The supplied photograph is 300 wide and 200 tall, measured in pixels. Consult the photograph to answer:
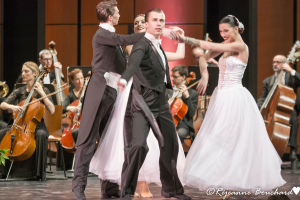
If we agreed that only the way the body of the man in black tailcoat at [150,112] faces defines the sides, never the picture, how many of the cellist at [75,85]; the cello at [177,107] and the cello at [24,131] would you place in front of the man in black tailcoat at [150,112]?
0

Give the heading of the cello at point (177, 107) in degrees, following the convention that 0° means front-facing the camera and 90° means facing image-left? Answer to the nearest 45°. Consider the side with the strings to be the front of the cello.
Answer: approximately 45°

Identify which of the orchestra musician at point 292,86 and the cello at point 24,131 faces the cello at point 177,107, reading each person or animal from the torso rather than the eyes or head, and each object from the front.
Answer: the orchestra musician

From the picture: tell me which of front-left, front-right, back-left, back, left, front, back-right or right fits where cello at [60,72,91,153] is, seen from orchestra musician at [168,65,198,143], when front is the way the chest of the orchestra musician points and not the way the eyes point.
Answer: front-right

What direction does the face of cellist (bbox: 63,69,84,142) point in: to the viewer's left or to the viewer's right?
to the viewer's right

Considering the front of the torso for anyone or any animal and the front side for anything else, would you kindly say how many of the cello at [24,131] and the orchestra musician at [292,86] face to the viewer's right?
0

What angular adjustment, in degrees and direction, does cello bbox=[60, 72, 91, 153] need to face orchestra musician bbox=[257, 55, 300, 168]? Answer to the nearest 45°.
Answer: approximately 45° to its left

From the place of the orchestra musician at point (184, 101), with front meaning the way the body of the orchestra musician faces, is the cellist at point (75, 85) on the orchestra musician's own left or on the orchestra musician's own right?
on the orchestra musician's own right

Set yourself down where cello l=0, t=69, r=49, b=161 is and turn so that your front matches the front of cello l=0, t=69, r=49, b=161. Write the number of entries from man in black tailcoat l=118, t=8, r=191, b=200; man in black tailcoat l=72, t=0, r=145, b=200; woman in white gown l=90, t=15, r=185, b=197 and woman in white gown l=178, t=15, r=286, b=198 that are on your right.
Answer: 0

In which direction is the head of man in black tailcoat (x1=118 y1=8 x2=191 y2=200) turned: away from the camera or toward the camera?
toward the camera
